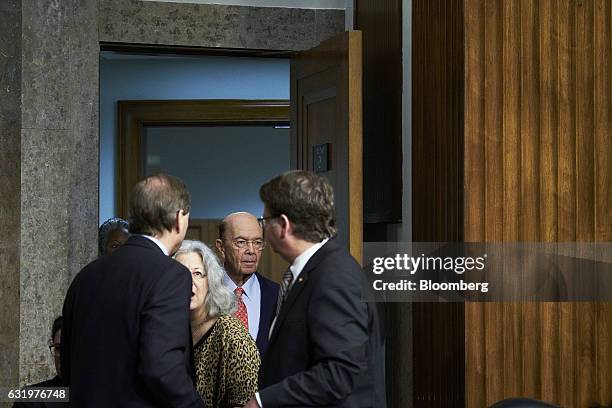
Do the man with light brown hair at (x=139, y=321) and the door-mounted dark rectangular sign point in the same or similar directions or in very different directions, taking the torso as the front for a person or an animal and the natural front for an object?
very different directions

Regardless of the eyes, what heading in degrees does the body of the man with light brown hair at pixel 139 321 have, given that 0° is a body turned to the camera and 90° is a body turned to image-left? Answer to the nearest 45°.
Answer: approximately 225°

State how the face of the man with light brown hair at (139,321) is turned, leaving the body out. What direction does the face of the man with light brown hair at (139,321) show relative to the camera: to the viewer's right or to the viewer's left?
to the viewer's right

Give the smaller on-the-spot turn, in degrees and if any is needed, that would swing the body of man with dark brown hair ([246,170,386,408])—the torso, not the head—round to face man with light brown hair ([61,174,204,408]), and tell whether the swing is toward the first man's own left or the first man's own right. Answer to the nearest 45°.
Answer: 0° — they already face them

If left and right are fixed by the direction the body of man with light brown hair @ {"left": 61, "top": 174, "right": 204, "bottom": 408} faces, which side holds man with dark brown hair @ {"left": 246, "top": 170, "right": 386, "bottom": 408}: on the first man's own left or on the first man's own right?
on the first man's own right

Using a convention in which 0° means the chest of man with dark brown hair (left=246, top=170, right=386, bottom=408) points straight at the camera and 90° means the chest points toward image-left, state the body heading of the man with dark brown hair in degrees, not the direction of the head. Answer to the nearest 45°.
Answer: approximately 90°

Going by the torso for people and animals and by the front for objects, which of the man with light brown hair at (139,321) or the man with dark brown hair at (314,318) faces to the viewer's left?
the man with dark brown hair at (314,318)
